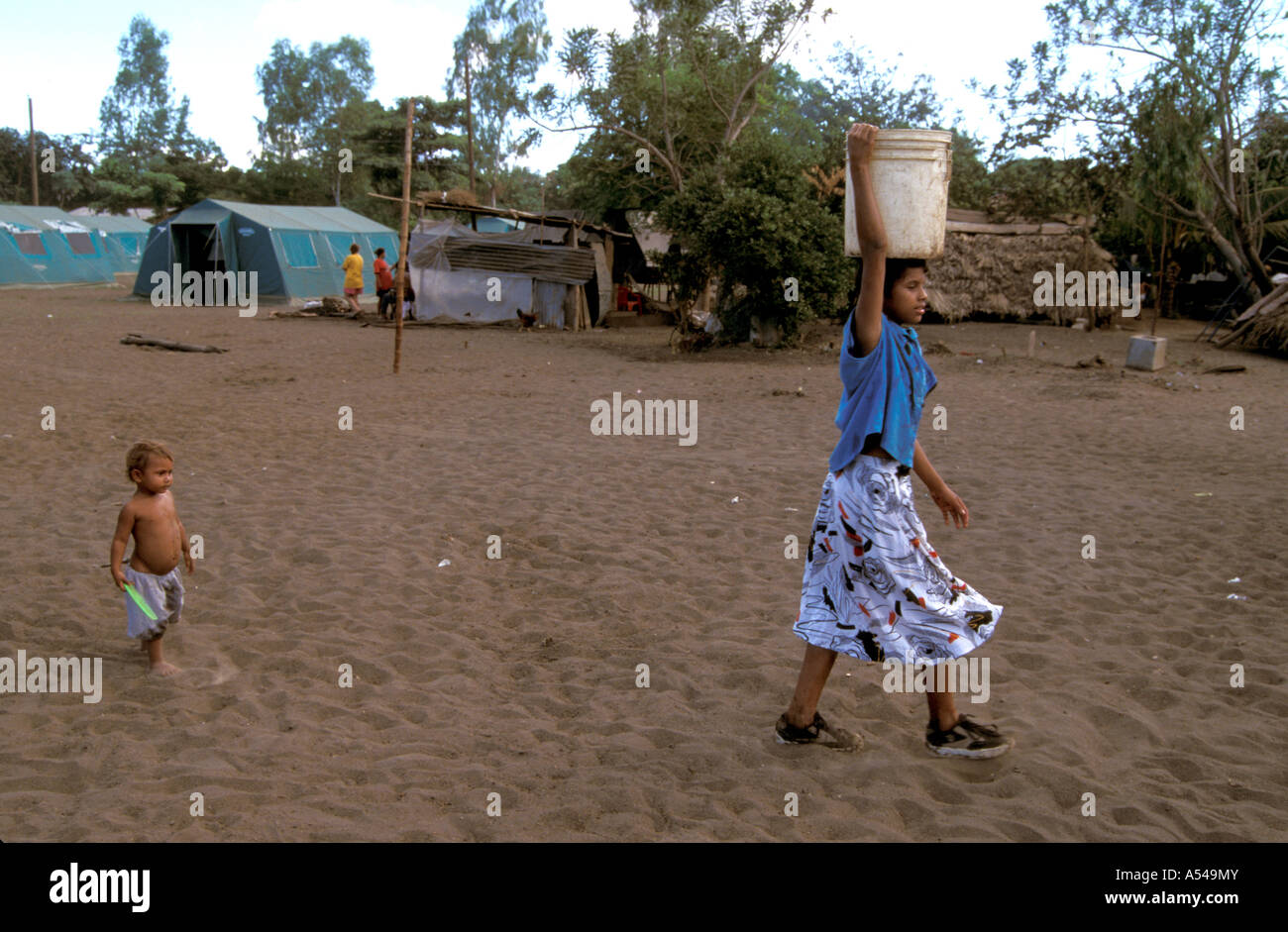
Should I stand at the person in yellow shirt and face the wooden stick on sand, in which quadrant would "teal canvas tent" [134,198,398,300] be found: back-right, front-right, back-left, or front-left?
back-right

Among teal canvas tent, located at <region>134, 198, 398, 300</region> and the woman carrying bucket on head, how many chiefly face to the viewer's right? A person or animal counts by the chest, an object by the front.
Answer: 1

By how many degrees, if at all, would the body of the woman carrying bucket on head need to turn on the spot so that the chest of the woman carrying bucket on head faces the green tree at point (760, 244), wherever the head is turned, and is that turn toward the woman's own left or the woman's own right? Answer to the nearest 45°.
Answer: approximately 90° to the woman's own left

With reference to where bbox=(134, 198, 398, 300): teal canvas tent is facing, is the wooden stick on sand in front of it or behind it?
in front

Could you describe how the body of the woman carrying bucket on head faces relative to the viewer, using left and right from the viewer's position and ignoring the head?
facing to the right of the viewer

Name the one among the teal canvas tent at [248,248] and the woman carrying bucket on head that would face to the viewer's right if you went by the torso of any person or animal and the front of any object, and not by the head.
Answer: the woman carrying bucket on head

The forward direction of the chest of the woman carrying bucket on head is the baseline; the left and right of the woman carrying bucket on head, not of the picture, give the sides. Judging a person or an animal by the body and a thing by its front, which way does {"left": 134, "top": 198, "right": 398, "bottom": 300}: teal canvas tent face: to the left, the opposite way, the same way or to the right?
to the right

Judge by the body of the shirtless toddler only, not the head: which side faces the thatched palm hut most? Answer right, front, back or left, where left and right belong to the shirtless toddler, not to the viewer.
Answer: left

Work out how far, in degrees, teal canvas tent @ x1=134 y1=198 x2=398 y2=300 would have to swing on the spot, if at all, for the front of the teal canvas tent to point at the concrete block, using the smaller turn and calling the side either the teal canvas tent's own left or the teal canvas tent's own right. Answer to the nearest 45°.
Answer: approximately 90° to the teal canvas tent's own left

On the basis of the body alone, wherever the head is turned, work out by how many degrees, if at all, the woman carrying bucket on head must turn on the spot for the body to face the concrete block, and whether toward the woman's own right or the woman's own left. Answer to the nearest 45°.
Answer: approximately 90° to the woman's own left
